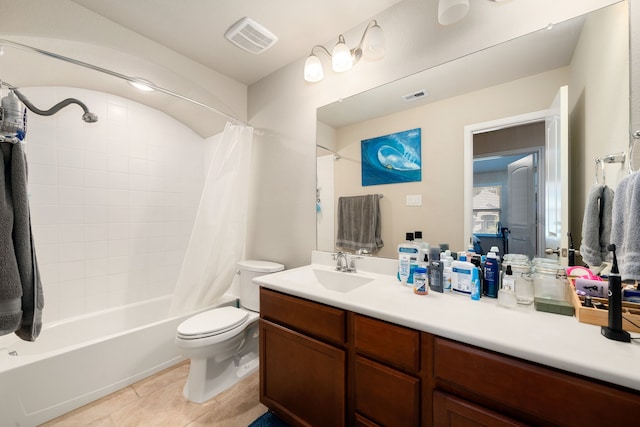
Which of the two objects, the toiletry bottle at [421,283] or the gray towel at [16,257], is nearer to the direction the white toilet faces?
the gray towel

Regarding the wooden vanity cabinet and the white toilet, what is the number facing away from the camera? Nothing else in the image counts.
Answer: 0

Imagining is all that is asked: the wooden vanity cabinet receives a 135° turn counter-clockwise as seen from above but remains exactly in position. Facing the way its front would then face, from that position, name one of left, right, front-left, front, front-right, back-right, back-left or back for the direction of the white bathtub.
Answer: back

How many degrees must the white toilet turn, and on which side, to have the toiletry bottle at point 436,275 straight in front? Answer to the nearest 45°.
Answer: approximately 90° to its left

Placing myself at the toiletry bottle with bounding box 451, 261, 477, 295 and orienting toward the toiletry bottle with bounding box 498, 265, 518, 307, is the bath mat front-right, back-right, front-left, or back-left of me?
back-right

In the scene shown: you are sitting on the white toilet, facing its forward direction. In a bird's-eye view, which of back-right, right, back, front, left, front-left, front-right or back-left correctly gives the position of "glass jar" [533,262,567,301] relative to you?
left

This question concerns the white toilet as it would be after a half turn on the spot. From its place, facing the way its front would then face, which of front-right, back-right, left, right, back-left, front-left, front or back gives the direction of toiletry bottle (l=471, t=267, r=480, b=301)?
right

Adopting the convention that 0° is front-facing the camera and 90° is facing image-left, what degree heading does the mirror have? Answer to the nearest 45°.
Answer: approximately 45°

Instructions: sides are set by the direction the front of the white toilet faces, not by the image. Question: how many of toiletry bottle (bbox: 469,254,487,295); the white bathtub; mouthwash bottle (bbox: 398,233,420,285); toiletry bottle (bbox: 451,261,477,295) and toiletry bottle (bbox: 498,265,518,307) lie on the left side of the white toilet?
4

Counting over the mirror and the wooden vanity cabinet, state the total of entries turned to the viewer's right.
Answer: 0

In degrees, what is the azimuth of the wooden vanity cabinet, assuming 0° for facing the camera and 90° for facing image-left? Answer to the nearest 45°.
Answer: approximately 45°

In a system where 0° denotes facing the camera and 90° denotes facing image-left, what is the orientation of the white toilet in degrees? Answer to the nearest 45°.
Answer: approximately 45°

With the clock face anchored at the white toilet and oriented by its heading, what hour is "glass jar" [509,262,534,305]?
The glass jar is roughly at 9 o'clock from the white toilet.

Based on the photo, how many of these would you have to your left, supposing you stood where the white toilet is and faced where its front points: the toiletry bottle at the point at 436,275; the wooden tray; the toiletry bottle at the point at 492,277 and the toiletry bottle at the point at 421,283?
4

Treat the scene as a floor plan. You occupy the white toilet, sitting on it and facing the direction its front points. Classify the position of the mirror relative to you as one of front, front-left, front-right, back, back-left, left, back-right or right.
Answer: left
